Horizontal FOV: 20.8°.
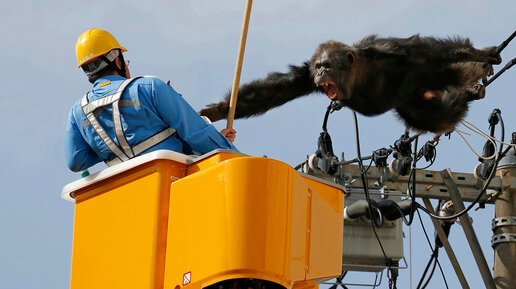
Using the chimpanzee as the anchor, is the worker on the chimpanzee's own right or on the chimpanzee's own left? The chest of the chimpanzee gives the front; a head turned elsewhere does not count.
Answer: on the chimpanzee's own left

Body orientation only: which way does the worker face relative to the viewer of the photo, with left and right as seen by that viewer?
facing away from the viewer and to the right of the viewer

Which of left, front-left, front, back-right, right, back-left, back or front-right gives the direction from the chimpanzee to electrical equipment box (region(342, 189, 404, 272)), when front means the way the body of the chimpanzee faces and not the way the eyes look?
right

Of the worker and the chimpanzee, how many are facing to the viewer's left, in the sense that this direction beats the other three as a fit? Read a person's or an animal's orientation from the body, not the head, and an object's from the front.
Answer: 1

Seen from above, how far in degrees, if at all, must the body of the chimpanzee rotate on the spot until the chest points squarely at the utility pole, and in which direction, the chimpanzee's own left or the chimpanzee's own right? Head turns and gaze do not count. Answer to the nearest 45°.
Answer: approximately 135° to the chimpanzee's own right

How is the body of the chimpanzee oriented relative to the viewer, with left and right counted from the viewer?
facing to the left of the viewer

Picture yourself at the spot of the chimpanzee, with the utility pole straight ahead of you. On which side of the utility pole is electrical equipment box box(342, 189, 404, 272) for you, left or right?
left

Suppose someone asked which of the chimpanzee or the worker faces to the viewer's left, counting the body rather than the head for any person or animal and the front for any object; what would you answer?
the chimpanzee

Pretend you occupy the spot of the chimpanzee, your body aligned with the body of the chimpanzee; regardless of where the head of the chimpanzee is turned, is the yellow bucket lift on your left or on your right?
on your left

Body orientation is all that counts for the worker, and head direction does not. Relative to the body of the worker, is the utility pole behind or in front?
in front

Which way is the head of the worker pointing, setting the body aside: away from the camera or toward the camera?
away from the camera
